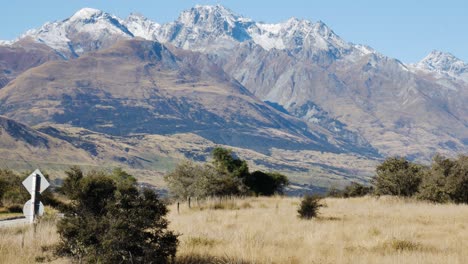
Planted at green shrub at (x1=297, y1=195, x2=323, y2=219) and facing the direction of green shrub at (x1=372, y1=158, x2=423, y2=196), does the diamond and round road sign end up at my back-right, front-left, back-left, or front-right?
back-left

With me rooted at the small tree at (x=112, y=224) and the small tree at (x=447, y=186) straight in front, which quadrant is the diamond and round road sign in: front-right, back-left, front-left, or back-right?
front-left
